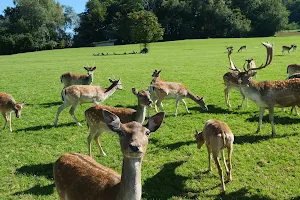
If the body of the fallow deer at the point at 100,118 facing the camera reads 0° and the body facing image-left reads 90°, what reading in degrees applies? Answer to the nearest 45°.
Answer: approximately 270°

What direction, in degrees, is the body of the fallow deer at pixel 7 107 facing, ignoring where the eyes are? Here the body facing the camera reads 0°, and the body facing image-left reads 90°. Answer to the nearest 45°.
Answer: approximately 315°

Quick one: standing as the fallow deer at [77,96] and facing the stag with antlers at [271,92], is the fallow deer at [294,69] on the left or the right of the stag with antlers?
left

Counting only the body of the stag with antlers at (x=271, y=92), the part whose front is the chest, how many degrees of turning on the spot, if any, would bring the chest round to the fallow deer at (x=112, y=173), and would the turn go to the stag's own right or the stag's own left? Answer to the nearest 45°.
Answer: approximately 90° to the stag's own left

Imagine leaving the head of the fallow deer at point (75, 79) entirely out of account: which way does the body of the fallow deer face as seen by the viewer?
to the viewer's right

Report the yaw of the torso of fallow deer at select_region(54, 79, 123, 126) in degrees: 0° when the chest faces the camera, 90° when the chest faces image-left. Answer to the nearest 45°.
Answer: approximately 270°
